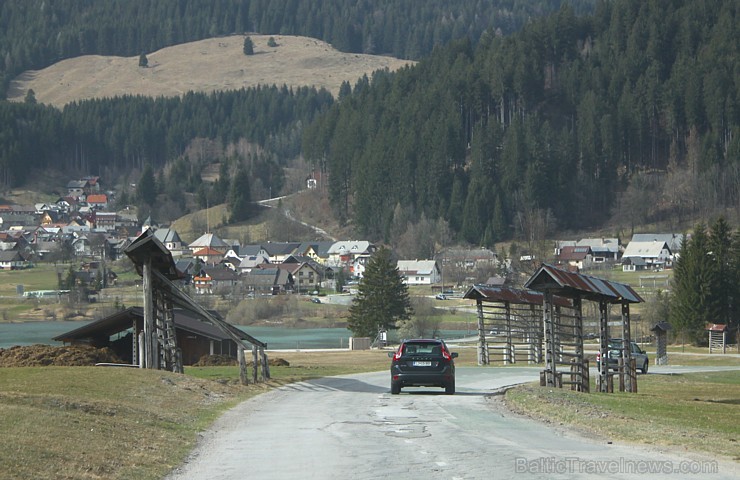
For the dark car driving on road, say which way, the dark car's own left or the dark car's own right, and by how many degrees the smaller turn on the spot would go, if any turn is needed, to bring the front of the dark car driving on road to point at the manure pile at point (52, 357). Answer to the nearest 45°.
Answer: approximately 45° to the dark car's own left

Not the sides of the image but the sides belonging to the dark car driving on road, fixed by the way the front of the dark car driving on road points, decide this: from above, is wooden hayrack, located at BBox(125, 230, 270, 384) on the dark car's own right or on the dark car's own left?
on the dark car's own left
